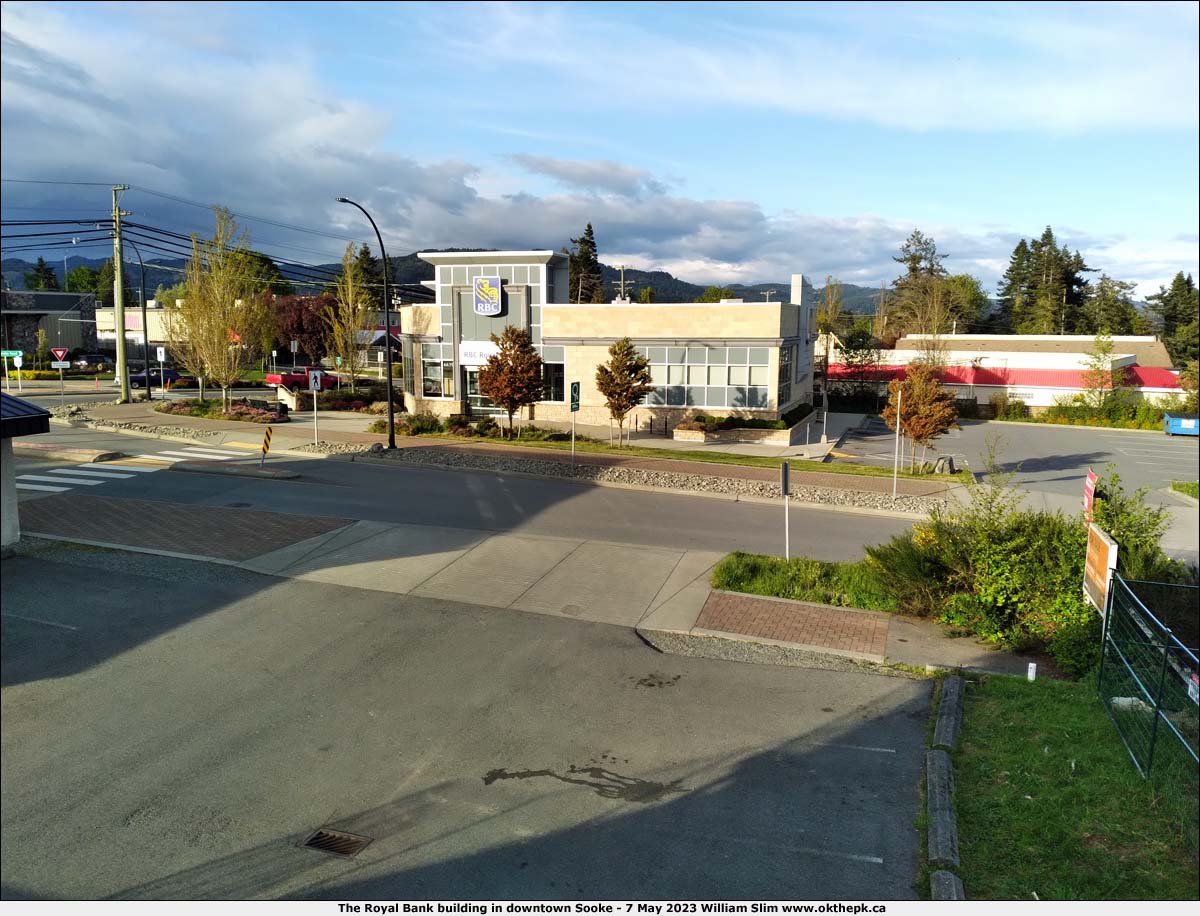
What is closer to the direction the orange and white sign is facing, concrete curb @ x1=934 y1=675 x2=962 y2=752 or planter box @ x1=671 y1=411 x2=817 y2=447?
the concrete curb

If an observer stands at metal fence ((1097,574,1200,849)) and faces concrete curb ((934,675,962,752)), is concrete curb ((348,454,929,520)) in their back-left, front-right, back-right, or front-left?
front-right

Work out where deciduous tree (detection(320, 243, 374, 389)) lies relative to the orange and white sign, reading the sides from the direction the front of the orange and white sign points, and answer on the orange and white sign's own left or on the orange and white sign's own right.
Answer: on the orange and white sign's own right

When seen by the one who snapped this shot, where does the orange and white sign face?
facing the viewer and to the left of the viewer

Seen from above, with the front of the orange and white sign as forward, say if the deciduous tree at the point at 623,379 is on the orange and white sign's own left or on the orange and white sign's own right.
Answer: on the orange and white sign's own right

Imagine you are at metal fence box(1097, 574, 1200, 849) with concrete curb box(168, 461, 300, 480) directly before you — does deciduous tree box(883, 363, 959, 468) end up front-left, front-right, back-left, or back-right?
front-right

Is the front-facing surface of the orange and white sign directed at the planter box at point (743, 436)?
no

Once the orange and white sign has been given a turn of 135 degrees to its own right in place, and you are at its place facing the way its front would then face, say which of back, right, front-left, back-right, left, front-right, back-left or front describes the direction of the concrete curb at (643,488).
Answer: front-left

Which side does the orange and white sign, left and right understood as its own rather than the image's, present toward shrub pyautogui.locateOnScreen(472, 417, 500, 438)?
right

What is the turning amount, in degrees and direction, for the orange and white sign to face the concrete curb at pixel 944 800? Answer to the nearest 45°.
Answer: approximately 45° to its left

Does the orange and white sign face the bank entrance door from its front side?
no

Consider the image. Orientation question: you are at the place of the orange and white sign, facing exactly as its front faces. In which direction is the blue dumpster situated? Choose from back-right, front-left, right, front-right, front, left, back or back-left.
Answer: back-right

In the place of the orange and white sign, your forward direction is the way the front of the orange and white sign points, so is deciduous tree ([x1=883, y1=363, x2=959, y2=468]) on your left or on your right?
on your right

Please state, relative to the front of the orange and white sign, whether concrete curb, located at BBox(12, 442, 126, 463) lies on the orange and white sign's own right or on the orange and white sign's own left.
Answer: on the orange and white sign's own right
